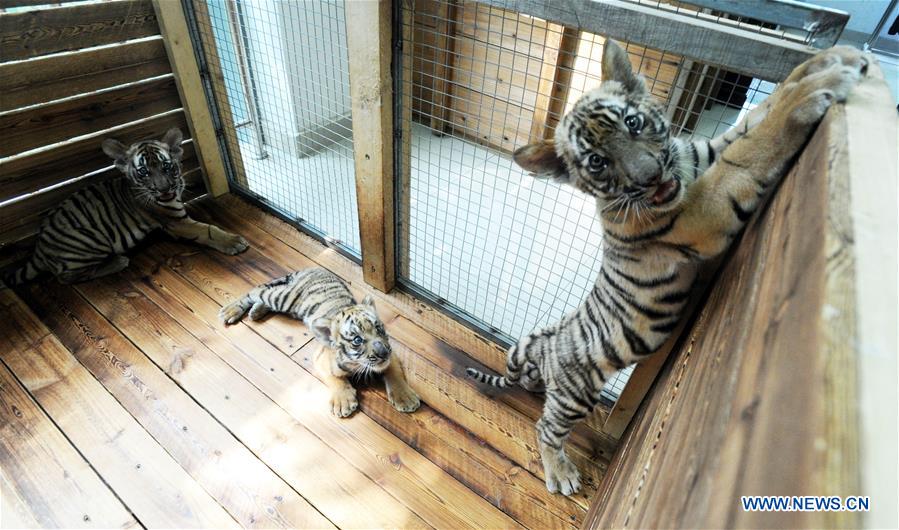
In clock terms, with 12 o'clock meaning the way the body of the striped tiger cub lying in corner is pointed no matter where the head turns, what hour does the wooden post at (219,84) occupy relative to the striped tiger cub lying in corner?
The wooden post is roughly at 11 o'clock from the striped tiger cub lying in corner.

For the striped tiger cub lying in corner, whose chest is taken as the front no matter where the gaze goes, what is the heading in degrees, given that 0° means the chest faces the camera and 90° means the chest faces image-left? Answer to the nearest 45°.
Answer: approximately 270°

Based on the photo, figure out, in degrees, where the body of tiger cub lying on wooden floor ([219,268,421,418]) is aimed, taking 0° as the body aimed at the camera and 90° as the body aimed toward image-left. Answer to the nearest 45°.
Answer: approximately 315°

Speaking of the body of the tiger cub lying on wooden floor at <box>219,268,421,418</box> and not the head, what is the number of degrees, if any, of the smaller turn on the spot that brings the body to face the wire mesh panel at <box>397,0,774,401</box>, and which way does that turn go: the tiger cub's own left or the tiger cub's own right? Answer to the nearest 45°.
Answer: approximately 90° to the tiger cub's own left

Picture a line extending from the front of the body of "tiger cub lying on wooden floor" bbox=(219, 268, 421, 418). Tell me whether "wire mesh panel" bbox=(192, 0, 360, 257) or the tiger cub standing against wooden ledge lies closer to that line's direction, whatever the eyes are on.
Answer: the tiger cub standing against wooden ledge

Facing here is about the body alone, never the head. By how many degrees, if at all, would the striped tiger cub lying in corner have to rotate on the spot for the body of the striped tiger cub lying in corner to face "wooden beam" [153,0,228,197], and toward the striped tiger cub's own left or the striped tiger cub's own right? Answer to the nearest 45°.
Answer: approximately 45° to the striped tiger cub's own left

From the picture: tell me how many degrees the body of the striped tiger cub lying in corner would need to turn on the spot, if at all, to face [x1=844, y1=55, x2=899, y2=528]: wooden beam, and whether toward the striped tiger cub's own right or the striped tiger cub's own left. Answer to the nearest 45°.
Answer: approximately 90° to the striped tiger cub's own right
